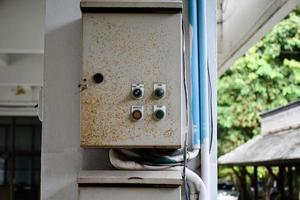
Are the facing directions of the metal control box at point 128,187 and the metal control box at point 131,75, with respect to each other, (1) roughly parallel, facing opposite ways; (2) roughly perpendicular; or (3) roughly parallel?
roughly parallel

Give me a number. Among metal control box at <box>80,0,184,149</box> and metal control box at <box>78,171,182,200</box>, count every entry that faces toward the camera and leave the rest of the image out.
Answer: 2

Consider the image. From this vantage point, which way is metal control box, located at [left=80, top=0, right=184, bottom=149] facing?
toward the camera
